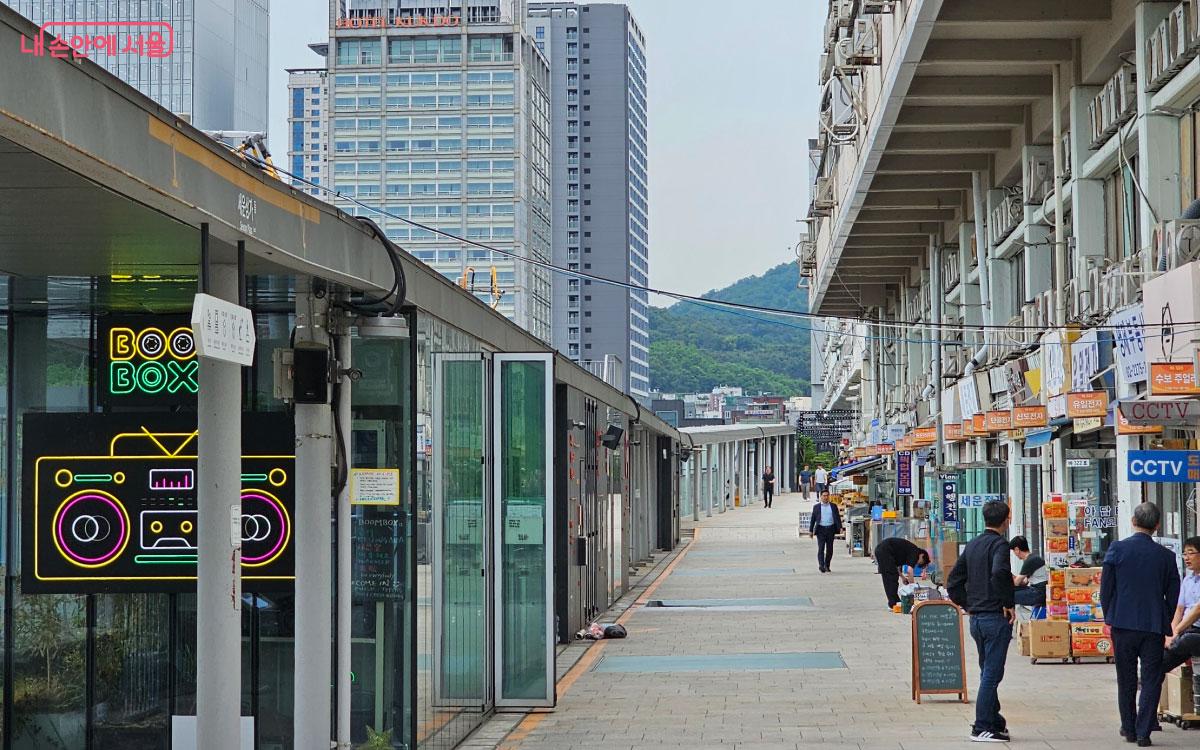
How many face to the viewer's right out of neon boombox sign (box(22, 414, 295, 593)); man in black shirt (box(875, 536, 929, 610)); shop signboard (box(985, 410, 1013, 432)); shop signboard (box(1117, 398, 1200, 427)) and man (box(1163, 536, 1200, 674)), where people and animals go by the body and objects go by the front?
1

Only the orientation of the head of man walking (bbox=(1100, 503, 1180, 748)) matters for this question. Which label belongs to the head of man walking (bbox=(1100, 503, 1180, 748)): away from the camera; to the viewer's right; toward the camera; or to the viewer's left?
away from the camera

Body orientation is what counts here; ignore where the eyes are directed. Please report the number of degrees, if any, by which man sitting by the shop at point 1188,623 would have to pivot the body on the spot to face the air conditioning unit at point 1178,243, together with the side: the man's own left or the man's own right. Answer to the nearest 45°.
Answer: approximately 135° to the man's own right

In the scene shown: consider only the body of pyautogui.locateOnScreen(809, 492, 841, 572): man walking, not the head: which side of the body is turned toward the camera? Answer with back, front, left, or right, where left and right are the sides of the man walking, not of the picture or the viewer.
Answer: front

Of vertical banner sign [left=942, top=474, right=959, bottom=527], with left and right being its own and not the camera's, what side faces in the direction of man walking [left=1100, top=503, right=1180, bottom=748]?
front

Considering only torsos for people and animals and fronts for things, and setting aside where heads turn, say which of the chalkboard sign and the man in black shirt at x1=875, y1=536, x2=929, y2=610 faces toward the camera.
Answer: the chalkboard sign

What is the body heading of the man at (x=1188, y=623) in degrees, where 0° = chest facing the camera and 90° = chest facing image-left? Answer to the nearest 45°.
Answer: approximately 45°

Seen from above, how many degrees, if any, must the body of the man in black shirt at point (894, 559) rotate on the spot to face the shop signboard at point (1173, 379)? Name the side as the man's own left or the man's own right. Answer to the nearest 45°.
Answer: approximately 90° to the man's own right

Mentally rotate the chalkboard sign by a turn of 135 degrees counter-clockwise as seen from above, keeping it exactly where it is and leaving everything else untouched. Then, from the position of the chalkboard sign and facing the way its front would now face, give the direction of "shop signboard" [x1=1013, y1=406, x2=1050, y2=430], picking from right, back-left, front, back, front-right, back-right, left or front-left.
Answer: front-left

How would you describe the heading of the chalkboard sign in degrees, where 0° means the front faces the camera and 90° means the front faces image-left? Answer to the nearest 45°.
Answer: approximately 0°

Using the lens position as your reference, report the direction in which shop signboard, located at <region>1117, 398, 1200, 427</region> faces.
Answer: facing the viewer

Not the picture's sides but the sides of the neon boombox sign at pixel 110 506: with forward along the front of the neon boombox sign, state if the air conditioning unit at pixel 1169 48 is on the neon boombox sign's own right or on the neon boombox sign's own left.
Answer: on the neon boombox sign's own left

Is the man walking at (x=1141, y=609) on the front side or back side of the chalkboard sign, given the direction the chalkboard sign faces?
on the front side
